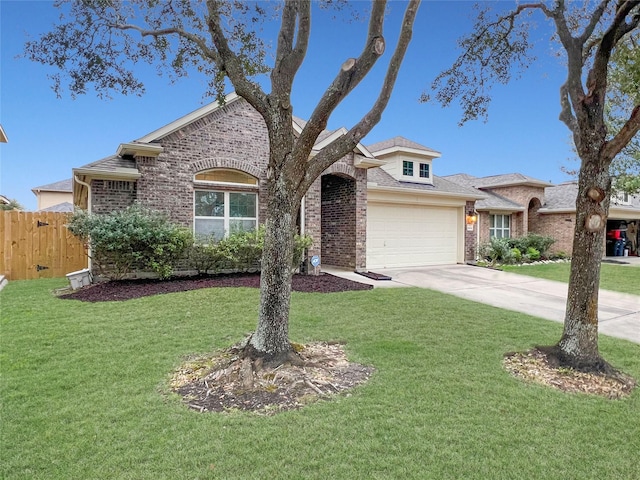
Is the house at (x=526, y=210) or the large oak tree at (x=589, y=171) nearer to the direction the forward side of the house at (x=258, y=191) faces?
the large oak tree

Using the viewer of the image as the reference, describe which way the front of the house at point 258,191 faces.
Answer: facing the viewer and to the right of the viewer

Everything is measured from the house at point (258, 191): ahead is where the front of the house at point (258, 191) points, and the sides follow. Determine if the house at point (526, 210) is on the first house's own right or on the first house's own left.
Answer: on the first house's own left

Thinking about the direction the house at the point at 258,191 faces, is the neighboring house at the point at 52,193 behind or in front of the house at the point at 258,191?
behind

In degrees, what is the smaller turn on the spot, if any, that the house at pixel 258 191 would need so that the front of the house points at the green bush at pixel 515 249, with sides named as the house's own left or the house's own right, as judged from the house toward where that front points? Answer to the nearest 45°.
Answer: approximately 90° to the house's own left

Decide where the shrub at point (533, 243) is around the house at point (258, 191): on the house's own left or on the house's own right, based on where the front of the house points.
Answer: on the house's own left

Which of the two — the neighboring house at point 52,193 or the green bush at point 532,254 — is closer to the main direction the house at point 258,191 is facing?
the green bush

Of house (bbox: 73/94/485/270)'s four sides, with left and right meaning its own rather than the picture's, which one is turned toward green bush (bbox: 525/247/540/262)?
left

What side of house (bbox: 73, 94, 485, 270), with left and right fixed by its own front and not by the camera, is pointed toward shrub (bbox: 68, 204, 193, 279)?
right
